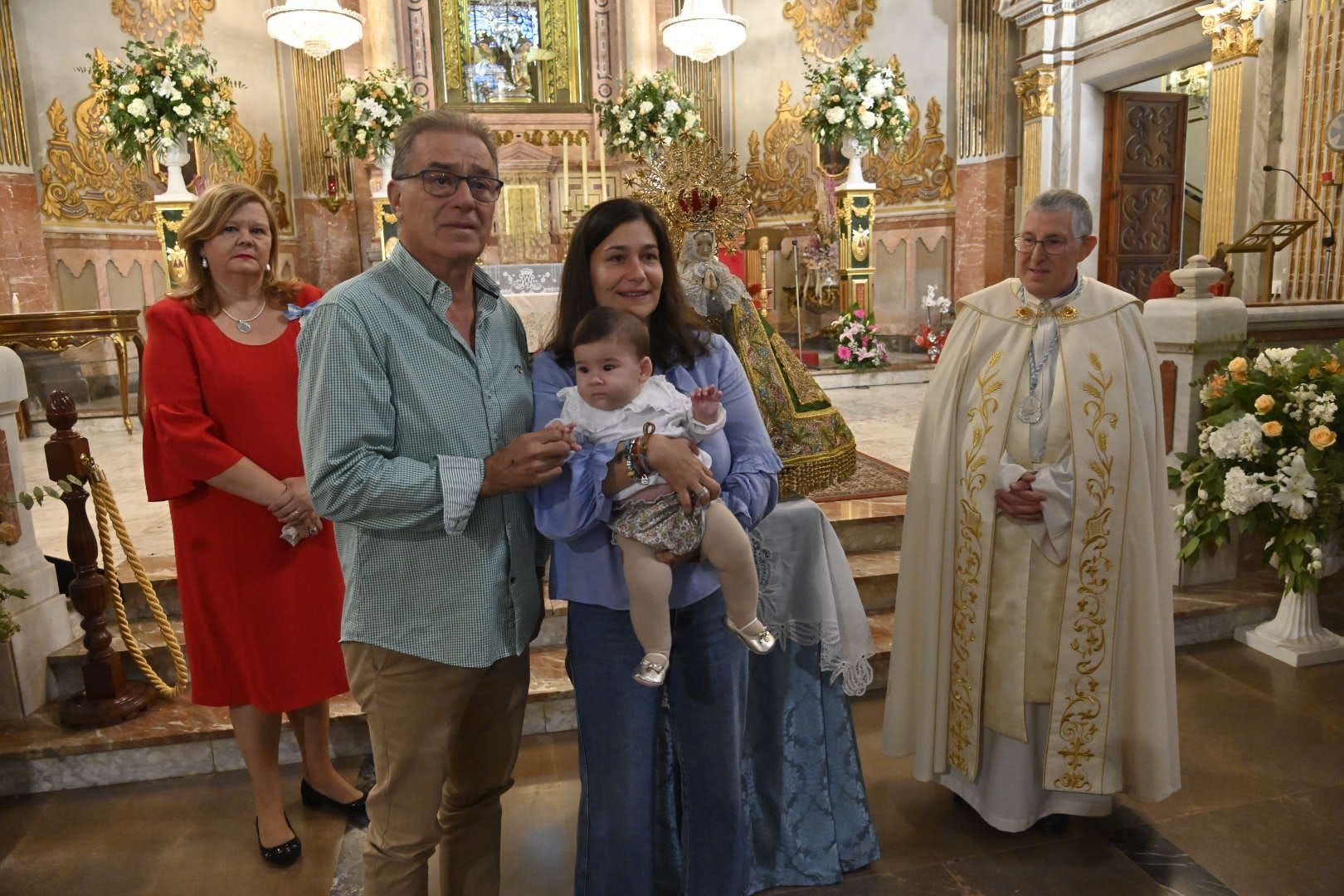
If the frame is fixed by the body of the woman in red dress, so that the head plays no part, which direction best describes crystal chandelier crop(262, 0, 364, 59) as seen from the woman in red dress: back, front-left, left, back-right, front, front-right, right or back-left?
back-left

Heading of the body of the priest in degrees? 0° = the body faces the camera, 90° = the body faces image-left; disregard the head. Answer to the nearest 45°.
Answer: approximately 0°

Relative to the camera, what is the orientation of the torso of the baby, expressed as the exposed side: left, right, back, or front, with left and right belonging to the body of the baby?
front

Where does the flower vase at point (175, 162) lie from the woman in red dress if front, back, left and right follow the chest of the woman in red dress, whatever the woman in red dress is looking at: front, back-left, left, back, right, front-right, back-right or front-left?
back-left

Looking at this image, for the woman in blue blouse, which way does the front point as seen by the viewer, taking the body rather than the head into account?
toward the camera

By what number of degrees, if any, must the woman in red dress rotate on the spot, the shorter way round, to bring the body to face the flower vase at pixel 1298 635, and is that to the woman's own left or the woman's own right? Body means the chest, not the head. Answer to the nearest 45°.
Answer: approximately 45° to the woman's own left

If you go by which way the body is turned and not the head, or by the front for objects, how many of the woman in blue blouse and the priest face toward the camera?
2

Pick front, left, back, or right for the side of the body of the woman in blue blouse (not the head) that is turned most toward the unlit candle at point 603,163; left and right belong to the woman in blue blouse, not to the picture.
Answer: back

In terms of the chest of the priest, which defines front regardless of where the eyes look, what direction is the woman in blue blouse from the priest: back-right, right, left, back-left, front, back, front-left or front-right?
front-right

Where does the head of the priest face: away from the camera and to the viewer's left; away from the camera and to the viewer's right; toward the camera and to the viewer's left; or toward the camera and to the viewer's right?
toward the camera and to the viewer's left

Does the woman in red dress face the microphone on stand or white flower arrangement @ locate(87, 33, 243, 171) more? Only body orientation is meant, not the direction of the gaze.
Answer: the microphone on stand

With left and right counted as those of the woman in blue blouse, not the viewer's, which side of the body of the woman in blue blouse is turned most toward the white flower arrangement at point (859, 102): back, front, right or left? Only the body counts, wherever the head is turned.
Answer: back
